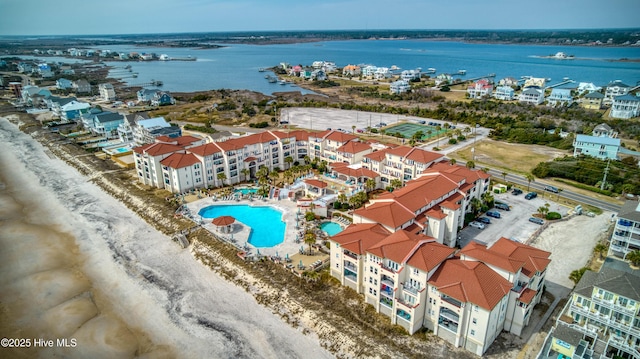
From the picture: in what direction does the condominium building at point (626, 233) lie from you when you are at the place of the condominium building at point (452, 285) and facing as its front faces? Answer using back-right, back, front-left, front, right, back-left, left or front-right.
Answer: back

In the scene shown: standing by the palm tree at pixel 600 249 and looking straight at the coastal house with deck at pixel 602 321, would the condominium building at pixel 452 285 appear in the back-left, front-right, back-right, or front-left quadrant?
front-right

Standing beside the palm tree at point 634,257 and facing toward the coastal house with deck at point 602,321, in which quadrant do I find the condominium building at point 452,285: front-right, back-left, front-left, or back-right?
front-right

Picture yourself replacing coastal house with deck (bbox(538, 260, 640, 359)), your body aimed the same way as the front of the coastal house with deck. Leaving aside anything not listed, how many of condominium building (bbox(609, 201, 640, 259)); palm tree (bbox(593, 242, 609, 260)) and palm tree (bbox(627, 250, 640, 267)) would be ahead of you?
0

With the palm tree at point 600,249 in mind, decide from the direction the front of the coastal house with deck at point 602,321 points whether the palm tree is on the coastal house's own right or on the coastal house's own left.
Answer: on the coastal house's own right

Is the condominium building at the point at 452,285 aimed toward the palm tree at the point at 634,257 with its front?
no

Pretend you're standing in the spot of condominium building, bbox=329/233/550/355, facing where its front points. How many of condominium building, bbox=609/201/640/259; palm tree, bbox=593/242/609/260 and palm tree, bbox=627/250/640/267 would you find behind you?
3

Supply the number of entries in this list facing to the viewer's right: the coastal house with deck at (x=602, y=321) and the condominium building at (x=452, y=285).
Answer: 0

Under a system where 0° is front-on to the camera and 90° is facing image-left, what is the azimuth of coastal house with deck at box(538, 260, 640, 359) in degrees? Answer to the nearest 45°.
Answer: approximately 45°

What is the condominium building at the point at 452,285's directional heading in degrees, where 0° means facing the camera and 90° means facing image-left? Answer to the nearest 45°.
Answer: approximately 45°

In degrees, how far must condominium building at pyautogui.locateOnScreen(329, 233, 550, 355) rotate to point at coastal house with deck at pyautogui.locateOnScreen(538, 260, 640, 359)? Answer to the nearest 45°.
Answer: approximately 135° to its left

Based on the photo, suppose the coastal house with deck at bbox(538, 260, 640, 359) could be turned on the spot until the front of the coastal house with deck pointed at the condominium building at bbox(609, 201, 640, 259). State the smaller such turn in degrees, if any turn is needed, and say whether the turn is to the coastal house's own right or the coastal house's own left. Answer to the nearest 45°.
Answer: approximately 135° to the coastal house's own right

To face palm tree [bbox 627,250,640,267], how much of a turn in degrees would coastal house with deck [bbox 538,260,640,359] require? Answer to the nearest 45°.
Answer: approximately 135° to its right

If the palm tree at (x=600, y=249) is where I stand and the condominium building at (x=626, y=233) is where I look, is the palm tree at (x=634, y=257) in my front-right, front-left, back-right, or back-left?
front-right

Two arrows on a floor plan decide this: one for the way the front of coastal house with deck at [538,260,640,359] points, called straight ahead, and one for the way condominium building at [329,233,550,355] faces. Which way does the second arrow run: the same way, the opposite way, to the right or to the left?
the same way

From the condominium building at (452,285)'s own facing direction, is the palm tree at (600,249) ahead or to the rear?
to the rear
